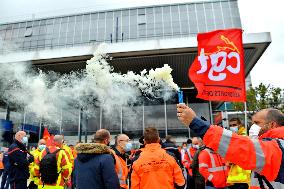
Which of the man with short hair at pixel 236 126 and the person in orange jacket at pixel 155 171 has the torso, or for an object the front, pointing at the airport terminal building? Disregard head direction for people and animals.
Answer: the person in orange jacket

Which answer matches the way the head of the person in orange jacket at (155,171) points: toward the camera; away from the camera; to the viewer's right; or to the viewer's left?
away from the camera

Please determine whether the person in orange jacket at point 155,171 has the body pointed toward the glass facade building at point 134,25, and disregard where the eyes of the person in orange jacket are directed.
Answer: yes

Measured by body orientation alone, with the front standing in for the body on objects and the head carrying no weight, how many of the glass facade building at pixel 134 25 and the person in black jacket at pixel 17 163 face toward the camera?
1

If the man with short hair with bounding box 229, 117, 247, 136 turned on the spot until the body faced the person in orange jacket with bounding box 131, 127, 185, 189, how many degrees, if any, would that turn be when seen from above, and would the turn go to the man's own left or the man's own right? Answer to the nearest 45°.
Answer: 0° — they already face them

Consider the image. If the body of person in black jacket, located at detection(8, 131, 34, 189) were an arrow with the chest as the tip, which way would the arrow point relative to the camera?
to the viewer's right

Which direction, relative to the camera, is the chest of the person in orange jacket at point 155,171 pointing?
away from the camera

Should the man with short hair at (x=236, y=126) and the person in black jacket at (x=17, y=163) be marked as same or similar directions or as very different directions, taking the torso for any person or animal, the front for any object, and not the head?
very different directions

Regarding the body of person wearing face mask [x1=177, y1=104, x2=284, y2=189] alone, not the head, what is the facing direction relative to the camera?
to the viewer's left

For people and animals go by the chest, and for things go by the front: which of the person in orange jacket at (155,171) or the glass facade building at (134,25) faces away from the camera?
the person in orange jacket

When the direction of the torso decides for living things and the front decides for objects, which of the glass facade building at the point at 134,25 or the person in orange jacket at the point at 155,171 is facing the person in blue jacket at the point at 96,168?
the glass facade building

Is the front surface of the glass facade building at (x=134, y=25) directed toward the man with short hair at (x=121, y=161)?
yes
